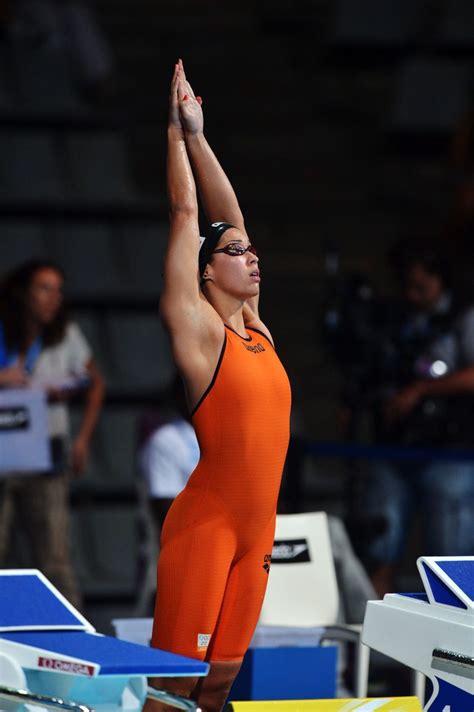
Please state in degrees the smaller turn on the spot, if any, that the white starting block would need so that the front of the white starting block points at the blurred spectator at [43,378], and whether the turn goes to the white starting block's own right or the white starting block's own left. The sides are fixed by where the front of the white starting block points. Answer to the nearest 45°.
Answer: approximately 180°

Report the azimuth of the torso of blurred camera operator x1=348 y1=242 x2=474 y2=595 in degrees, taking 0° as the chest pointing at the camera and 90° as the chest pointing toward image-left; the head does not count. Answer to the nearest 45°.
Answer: approximately 45°

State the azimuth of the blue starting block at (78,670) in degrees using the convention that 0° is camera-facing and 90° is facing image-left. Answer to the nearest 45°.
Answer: approximately 315°

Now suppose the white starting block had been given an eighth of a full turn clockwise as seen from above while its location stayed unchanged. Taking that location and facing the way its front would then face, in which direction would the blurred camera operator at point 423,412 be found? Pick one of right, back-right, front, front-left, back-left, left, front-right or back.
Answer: back

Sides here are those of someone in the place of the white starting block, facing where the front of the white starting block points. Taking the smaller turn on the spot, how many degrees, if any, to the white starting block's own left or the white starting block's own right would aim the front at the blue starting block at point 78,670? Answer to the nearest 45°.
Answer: approximately 90° to the white starting block's own right

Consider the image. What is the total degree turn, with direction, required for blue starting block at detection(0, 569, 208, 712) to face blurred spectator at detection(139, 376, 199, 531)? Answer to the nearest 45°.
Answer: approximately 135° to its left

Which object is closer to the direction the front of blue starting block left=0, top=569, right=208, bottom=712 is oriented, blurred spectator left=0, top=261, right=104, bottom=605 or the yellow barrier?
the yellow barrier

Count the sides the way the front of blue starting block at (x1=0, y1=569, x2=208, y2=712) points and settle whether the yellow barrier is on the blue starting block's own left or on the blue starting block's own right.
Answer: on the blue starting block's own left
